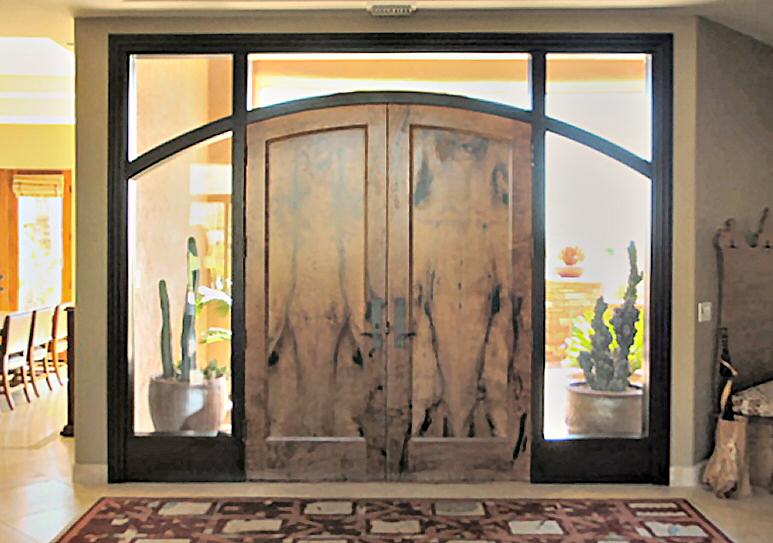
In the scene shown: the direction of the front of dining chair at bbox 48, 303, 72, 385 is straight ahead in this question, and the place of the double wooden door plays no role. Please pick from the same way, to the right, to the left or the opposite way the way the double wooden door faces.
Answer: to the left

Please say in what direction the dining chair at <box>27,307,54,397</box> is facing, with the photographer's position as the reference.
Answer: facing away from the viewer and to the left of the viewer

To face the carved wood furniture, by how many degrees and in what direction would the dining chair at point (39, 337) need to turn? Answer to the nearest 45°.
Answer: approximately 180°

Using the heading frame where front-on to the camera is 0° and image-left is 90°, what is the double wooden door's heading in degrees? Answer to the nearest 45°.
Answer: approximately 0°

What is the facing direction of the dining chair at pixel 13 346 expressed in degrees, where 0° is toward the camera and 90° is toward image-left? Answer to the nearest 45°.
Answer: approximately 135°

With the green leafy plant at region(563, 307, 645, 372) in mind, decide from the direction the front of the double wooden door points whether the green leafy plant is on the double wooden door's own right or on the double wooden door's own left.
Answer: on the double wooden door's own left

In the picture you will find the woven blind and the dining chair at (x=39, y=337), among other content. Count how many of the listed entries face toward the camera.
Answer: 1

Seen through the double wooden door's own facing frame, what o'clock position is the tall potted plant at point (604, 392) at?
The tall potted plant is roughly at 9 o'clock from the double wooden door.

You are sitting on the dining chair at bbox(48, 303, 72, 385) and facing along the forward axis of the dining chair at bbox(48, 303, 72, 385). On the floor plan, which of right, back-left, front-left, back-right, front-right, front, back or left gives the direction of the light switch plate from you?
back

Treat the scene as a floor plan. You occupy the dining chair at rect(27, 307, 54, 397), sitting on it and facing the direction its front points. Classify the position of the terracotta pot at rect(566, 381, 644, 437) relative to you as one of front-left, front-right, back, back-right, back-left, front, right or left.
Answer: back

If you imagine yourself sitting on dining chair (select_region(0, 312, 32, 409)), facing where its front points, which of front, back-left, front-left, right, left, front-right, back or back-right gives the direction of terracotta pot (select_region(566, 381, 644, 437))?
back
